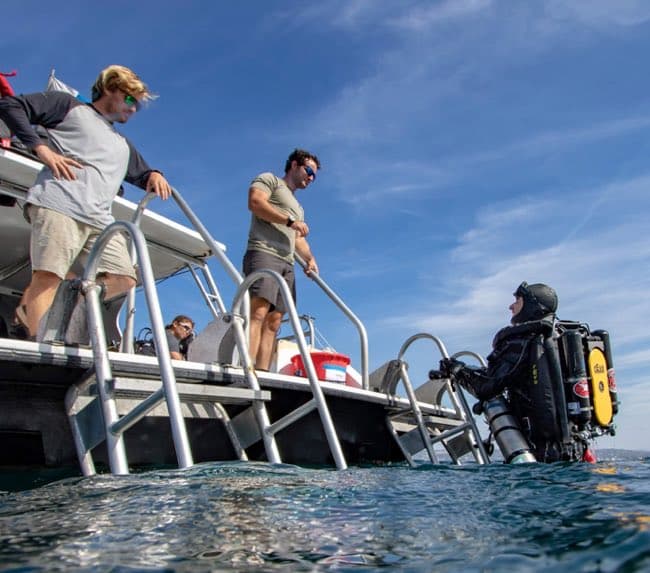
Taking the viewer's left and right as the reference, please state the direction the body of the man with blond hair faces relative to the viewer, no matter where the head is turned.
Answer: facing the viewer and to the right of the viewer

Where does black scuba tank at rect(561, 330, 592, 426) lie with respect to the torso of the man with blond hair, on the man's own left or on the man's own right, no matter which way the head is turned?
on the man's own left

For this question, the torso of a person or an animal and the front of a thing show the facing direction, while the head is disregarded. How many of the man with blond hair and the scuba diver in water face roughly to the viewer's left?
1

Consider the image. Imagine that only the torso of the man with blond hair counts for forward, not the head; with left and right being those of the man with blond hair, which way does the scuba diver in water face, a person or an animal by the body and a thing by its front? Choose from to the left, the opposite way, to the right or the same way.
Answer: the opposite way

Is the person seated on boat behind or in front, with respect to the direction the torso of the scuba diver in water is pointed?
in front

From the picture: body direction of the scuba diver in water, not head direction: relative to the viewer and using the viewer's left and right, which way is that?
facing to the left of the viewer

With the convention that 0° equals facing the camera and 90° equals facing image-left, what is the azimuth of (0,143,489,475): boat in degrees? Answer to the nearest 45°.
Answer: approximately 135°

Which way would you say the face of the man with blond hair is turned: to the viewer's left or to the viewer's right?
to the viewer's right

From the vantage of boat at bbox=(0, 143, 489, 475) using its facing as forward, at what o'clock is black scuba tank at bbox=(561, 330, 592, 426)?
The black scuba tank is roughly at 4 o'clock from the boat.

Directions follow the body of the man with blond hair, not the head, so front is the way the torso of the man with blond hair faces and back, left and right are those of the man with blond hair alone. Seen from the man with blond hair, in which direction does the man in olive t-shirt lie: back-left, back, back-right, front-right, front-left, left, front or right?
left

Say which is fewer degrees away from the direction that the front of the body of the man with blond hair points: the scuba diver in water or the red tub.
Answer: the scuba diver in water
